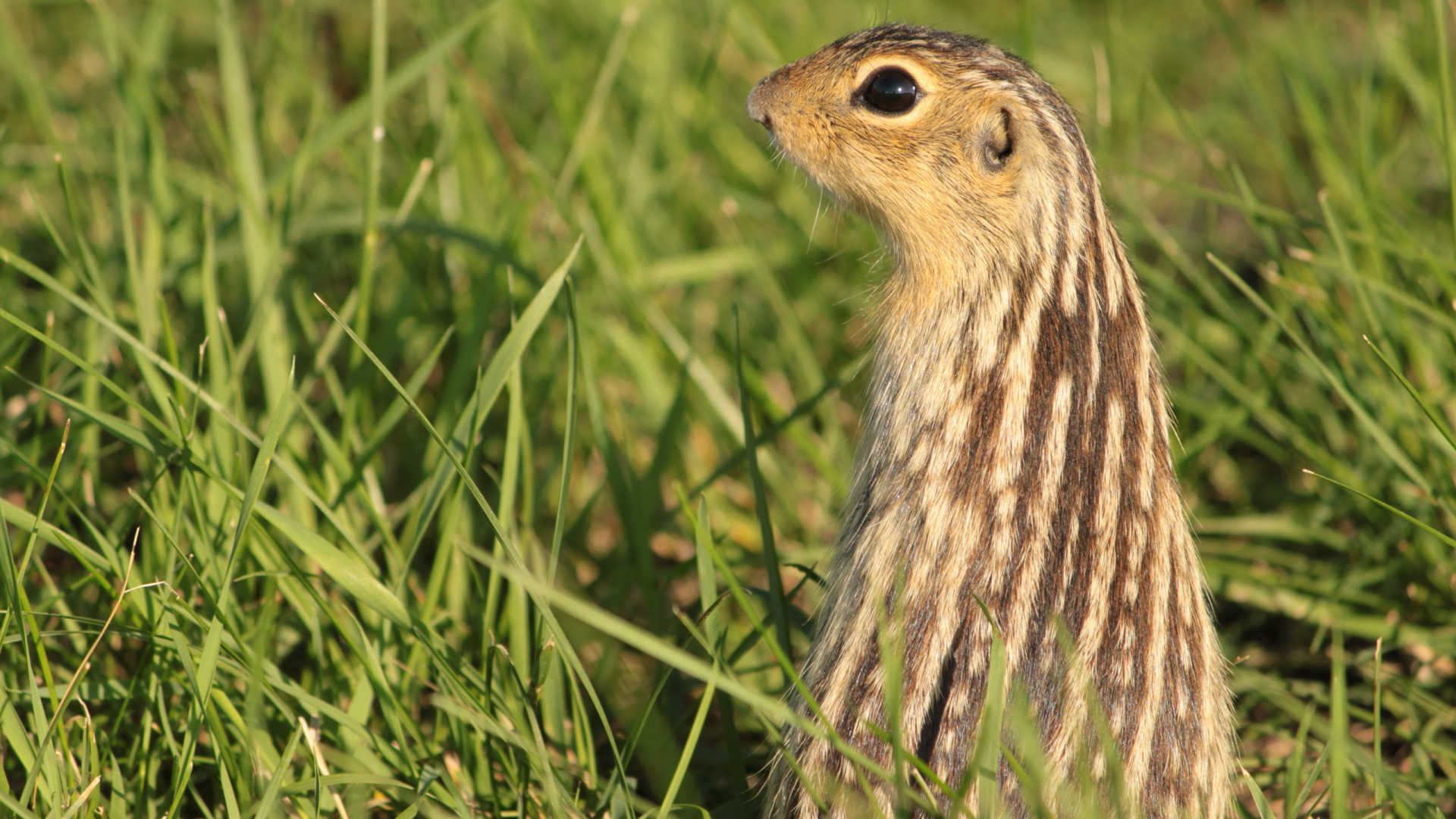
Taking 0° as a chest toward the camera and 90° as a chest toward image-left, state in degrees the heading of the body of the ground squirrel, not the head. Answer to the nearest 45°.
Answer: approximately 90°
